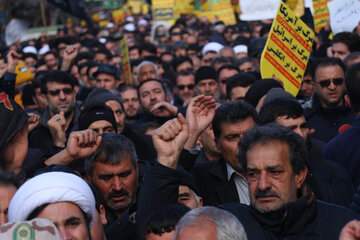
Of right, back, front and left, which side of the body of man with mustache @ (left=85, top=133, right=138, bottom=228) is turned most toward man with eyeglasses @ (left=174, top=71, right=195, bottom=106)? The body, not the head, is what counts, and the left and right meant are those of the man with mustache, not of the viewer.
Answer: back

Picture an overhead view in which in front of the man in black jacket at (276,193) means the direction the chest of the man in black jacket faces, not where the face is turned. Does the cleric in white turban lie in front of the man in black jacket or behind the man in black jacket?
in front

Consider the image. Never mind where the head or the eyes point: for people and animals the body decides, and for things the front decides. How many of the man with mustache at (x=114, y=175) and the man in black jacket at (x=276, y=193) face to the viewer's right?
0

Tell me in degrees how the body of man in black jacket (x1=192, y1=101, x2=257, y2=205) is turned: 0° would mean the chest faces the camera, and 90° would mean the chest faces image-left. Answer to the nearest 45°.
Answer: approximately 315°

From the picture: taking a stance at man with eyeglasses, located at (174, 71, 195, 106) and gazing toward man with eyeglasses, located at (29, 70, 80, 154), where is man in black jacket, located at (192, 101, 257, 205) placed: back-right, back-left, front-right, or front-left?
front-left

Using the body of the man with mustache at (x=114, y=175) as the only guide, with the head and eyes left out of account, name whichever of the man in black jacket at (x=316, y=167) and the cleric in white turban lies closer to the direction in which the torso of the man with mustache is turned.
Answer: the cleric in white turban

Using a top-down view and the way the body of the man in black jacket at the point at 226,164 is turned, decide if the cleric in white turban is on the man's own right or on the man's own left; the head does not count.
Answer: on the man's own right

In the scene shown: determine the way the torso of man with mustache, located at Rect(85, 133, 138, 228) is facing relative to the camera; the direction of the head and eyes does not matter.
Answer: toward the camera

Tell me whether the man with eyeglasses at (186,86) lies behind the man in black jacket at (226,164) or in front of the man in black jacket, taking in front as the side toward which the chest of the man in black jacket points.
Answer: behind

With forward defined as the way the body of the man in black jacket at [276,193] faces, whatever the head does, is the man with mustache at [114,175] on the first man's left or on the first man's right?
on the first man's right

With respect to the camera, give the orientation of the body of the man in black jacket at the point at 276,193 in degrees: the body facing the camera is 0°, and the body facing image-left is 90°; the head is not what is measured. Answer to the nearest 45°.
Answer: approximately 45°
